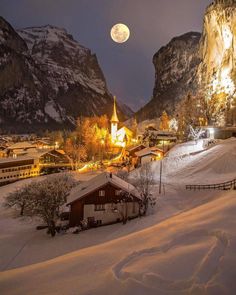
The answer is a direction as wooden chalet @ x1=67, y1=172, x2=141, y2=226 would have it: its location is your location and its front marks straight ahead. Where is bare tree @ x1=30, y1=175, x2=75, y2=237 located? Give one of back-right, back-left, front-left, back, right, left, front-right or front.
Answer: right

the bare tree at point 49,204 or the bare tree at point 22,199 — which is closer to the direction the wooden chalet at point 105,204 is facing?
the bare tree at point 49,204

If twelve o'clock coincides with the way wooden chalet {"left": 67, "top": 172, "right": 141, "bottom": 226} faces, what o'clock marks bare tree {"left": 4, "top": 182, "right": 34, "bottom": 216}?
The bare tree is roughly at 4 o'clock from the wooden chalet.

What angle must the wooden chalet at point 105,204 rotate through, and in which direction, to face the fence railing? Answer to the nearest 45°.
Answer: approximately 90° to its left

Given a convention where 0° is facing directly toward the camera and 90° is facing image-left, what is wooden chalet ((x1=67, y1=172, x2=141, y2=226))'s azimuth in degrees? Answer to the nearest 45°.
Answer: approximately 0°

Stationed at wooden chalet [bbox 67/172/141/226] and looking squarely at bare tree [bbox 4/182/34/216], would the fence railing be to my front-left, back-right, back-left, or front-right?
back-right
